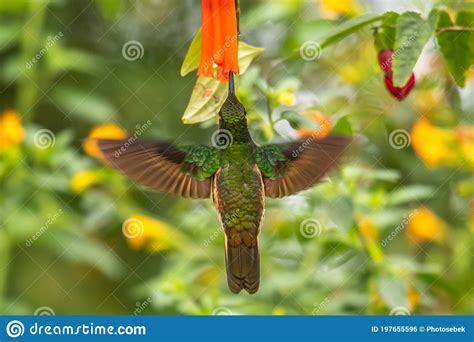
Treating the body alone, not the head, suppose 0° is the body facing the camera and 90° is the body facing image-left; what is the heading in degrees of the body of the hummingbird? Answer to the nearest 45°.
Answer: approximately 180°

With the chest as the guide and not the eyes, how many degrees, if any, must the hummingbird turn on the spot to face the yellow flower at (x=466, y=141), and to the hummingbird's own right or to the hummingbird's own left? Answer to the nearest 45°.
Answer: approximately 45° to the hummingbird's own right

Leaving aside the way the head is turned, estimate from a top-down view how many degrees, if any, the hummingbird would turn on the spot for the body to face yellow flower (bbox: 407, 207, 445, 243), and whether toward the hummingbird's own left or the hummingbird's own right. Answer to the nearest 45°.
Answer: approximately 45° to the hummingbird's own right
